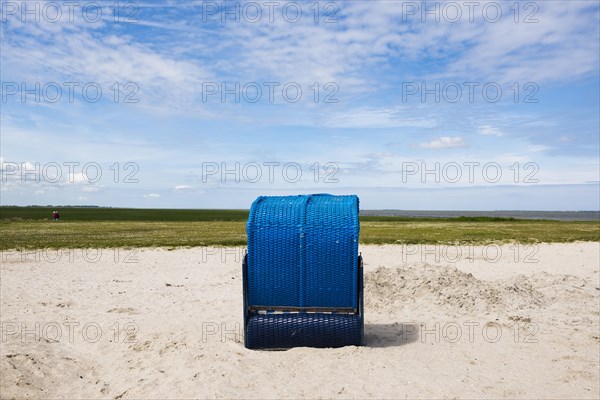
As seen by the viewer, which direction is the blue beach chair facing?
away from the camera
